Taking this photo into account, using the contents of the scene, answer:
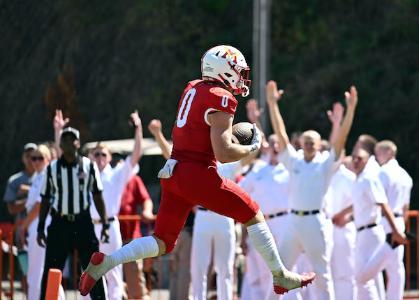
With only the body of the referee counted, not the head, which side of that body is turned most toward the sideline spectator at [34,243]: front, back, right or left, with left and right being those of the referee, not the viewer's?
back

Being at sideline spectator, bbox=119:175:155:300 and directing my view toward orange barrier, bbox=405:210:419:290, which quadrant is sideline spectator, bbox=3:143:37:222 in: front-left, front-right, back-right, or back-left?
back-left

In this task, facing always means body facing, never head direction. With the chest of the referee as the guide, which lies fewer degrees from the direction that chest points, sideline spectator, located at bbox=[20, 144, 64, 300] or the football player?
the football player

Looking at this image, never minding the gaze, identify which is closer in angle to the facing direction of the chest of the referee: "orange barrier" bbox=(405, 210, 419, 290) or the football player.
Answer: the football player

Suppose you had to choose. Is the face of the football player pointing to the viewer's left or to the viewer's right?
to the viewer's right

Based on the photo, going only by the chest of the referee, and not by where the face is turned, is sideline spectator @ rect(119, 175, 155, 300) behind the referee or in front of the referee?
behind

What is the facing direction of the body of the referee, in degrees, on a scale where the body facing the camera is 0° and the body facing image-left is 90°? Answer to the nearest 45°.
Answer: approximately 0°

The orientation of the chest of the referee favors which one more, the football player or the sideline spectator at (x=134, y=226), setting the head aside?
the football player

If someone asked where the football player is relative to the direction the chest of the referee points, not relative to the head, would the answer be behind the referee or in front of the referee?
in front

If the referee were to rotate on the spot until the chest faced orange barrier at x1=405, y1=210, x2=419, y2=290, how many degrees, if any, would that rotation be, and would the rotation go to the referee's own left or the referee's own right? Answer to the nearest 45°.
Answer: approximately 135° to the referee's own left

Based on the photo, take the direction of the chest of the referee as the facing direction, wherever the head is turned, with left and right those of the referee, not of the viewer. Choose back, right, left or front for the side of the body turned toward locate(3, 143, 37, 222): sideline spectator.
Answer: back
